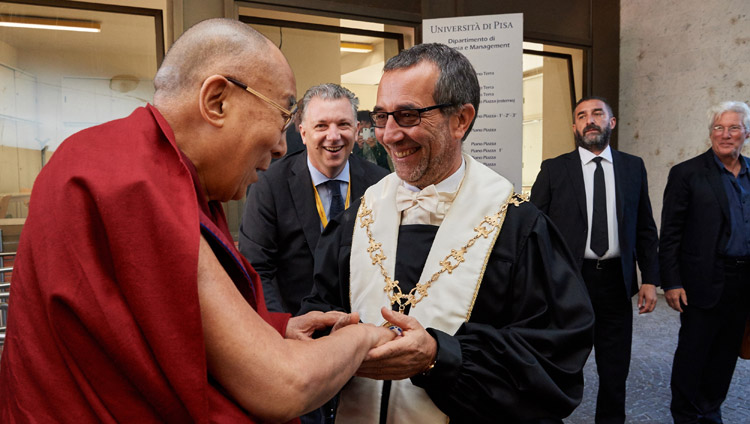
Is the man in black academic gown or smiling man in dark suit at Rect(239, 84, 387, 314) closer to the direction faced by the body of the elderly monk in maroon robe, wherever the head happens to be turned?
the man in black academic gown

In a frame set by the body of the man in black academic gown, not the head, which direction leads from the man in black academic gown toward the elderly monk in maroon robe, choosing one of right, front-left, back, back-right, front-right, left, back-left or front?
front

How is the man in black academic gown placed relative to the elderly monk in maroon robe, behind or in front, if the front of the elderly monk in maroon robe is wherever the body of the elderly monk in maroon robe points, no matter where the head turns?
in front

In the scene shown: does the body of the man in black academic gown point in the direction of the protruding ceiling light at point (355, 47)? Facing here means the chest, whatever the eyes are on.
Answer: no

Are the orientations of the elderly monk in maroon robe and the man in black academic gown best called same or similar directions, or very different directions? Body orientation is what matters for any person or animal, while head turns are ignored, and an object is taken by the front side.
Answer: very different directions

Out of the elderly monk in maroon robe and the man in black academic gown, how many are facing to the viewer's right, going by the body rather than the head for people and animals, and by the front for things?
1

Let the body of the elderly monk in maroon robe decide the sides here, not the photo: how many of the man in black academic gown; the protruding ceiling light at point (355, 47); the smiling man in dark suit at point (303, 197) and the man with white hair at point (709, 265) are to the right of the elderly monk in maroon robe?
0

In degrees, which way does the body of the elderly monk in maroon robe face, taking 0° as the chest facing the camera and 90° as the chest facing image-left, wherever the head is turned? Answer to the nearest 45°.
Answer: approximately 270°

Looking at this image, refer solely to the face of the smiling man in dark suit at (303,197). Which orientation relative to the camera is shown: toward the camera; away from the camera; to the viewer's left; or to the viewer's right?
toward the camera

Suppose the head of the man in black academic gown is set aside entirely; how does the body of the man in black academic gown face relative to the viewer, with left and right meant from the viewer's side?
facing the viewer and to the left of the viewer

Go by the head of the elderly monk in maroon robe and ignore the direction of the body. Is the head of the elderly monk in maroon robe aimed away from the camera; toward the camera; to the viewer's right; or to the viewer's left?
to the viewer's right

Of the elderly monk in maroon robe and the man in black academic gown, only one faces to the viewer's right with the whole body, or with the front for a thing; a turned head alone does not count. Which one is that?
the elderly monk in maroon robe

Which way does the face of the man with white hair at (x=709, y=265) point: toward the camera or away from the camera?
toward the camera

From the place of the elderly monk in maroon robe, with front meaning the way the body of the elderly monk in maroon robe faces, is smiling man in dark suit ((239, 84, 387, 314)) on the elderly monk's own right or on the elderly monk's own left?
on the elderly monk's own left

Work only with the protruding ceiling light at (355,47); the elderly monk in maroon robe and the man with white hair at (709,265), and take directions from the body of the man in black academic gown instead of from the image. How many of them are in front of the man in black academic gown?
1

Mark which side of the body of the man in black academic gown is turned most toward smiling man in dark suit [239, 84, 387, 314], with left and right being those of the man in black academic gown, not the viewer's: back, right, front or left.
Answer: right

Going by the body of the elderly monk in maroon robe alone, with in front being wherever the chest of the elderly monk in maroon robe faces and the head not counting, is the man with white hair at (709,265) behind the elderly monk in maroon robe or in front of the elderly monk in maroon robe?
in front

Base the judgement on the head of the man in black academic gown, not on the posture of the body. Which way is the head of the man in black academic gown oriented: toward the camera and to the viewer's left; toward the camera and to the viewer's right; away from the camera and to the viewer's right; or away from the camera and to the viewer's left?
toward the camera and to the viewer's left
